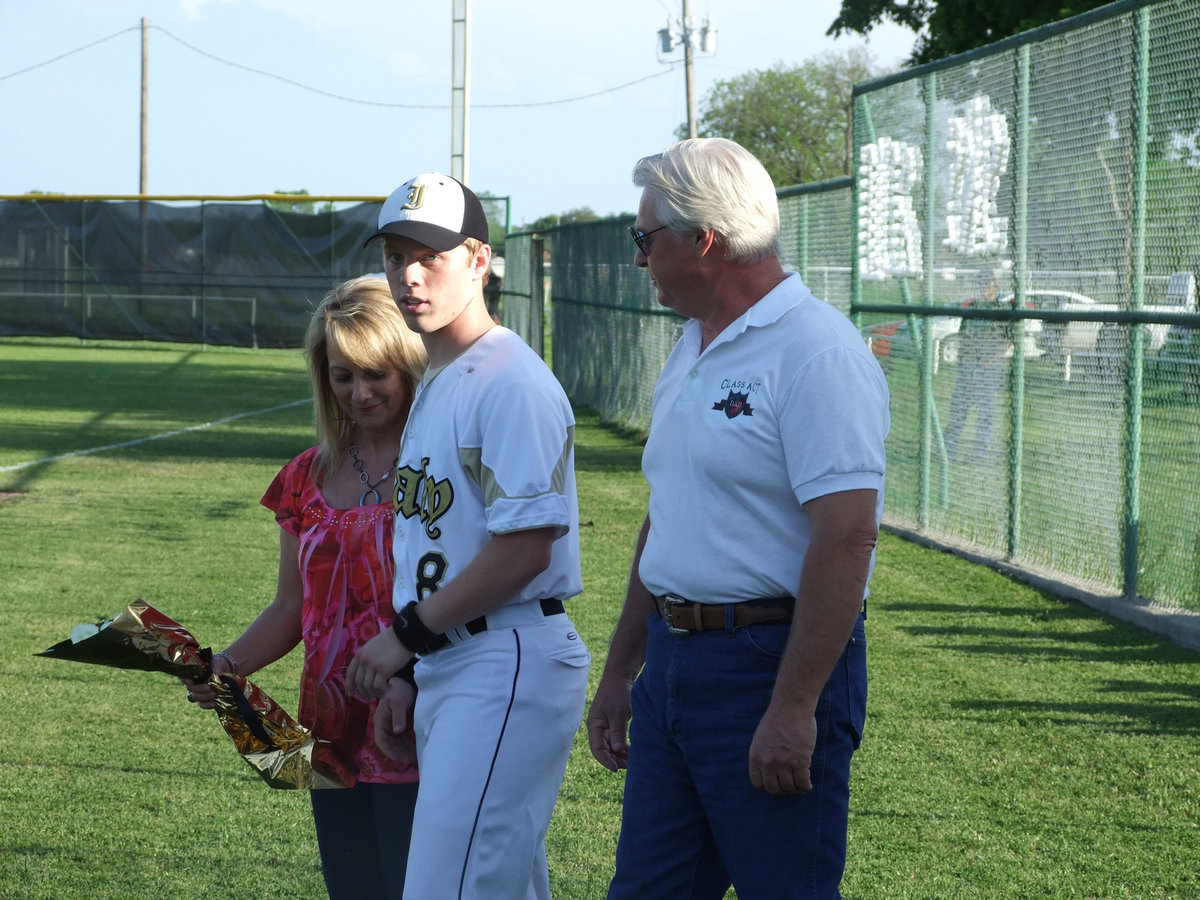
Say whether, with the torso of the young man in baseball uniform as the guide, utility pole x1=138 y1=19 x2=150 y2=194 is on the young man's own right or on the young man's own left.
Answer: on the young man's own right

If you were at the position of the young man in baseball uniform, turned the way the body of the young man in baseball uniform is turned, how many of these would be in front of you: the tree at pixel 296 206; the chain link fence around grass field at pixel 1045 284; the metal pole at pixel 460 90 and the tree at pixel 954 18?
0

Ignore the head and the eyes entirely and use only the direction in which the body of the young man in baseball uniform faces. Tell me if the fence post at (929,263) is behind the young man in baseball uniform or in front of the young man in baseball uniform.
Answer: behind

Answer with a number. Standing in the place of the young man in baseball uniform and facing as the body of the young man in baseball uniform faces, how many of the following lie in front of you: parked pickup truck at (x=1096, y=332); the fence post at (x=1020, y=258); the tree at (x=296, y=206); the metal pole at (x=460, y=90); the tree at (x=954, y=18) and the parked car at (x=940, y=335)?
0

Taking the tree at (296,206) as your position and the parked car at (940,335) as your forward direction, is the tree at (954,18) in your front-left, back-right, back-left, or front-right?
front-left

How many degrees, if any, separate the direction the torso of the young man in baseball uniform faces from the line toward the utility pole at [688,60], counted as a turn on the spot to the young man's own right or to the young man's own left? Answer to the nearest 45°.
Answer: approximately 135° to the young man's own right

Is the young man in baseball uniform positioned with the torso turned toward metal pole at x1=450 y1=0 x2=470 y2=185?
no

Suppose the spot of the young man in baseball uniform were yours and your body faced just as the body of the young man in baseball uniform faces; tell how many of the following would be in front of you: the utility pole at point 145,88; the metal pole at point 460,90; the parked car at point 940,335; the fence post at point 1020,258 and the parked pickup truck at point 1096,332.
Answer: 0

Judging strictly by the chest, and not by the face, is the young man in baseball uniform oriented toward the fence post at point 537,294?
no

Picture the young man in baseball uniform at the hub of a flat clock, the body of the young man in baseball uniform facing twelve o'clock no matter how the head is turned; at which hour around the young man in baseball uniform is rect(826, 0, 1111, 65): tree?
The tree is roughly at 5 o'clock from the young man in baseball uniform.

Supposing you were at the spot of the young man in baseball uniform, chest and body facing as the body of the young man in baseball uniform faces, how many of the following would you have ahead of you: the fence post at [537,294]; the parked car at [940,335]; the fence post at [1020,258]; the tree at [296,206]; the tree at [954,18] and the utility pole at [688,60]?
0

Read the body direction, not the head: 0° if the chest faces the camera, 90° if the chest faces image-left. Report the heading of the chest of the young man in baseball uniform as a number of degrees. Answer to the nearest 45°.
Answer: approximately 45°

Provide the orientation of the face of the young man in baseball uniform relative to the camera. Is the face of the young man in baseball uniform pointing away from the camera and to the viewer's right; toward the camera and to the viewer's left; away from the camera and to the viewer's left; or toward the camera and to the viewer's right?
toward the camera and to the viewer's left
